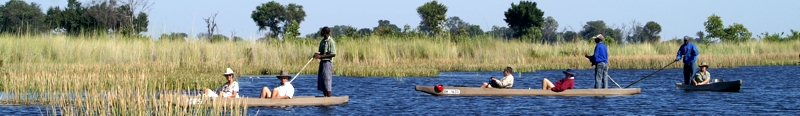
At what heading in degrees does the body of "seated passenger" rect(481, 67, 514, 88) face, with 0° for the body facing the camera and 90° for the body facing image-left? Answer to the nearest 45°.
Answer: approximately 90°

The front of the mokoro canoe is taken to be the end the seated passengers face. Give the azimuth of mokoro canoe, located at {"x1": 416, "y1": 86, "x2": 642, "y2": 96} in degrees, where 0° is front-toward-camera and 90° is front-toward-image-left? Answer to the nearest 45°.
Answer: approximately 90°

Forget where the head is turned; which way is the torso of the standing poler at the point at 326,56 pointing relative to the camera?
to the viewer's left

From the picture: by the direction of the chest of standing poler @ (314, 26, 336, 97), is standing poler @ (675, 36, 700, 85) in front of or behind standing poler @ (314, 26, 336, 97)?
behind

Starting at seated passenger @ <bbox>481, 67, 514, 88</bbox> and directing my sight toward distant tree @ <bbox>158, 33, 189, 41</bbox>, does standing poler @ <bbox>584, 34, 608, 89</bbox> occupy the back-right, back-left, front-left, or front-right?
back-right

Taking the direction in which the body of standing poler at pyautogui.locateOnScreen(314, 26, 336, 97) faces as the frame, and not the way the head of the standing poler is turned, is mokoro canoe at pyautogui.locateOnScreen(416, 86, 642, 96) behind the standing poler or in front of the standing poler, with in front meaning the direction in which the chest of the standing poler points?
behind

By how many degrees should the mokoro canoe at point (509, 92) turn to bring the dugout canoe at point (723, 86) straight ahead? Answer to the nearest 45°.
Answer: approximately 135° to its right

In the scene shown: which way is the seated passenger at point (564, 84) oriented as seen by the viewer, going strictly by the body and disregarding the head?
to the viewer's left
